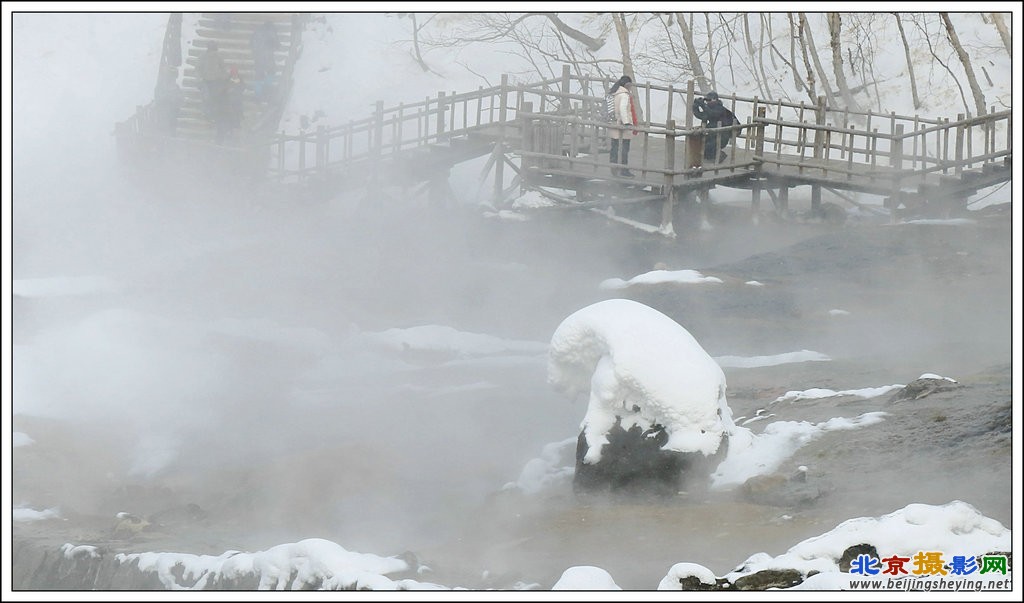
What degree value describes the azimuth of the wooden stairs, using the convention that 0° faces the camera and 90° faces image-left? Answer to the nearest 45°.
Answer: approximately 0°

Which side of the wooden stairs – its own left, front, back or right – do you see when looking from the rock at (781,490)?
front

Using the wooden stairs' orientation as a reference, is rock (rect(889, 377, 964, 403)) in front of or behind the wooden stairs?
in front

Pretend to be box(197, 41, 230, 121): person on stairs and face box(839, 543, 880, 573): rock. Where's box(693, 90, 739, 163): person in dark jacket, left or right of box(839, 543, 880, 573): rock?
left

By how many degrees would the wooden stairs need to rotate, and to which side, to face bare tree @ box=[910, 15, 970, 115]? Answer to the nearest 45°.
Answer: approximately 90° to its left

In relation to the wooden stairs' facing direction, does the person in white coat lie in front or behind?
in front
